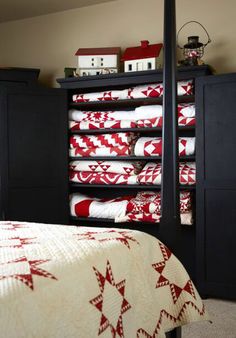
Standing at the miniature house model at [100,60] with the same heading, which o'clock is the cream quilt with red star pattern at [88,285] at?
The cream quilt with red star pattern is roughly at 12 o'clock from the miniature house model.

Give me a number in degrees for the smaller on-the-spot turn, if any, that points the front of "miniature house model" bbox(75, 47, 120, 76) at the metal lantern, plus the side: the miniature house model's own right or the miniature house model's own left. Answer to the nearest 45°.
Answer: approximately 90° to the miniature house model's own left

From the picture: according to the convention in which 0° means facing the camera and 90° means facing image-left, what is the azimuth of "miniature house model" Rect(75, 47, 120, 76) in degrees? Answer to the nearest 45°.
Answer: approximately 0°

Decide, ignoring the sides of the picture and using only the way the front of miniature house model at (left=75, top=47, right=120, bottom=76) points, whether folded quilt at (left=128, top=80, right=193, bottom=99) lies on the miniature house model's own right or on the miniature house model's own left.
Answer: on the miniature house model's own left
